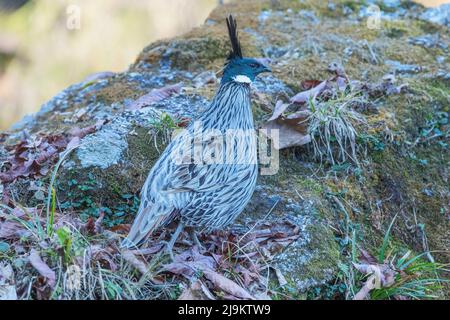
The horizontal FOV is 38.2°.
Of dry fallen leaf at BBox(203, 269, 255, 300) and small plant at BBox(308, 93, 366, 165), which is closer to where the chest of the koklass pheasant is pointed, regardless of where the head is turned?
the small plant

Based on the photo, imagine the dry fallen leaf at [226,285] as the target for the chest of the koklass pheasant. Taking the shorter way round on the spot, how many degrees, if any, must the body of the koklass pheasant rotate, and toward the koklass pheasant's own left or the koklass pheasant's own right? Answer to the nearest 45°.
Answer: approximately 90° to the koklass pheasant's own right

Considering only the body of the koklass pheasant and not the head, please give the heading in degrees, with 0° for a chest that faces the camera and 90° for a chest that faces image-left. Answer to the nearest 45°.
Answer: approximately 270°

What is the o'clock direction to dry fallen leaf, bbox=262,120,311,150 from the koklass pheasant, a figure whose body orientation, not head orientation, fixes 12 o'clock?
The dry fallen leaf is roughly at 10 o'clock from the koklass pheasant.

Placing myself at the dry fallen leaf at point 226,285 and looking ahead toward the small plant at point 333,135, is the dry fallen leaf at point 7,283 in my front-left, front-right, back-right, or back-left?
back-left

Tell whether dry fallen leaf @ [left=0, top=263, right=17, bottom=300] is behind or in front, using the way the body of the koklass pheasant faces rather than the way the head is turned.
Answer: behind

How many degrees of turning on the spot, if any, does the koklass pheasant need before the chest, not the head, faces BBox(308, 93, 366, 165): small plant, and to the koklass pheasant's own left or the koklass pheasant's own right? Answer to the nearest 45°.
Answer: approximately 45° to the koklass pheasant's own left
